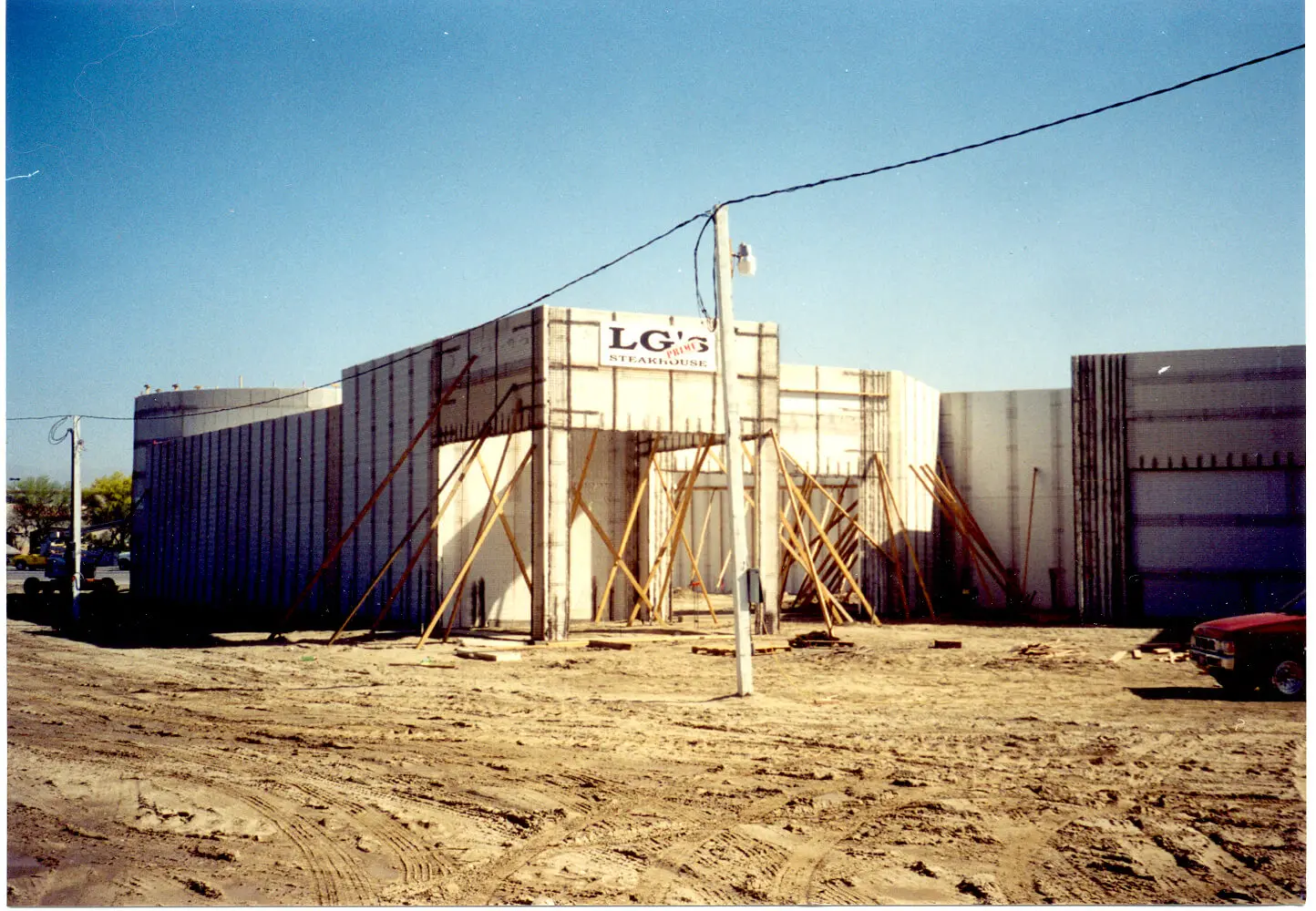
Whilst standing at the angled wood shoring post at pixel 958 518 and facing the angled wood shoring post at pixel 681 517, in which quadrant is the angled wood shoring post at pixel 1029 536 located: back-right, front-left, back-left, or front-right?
back-left

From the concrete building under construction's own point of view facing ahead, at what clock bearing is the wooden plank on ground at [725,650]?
The wooden plank on ground is roughly at 12 o'clock from the concrete building under construction.

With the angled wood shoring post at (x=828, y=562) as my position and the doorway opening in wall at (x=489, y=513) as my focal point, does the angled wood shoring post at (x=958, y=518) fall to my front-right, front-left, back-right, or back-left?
back-left

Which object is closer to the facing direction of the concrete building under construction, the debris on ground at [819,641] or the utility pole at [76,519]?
the debris on ground

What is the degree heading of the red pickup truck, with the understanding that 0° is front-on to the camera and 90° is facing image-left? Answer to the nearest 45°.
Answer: approximately 45°

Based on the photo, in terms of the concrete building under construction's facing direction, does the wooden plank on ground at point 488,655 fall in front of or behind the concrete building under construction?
in front

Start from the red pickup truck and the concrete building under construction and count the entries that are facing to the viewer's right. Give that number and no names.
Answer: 0
